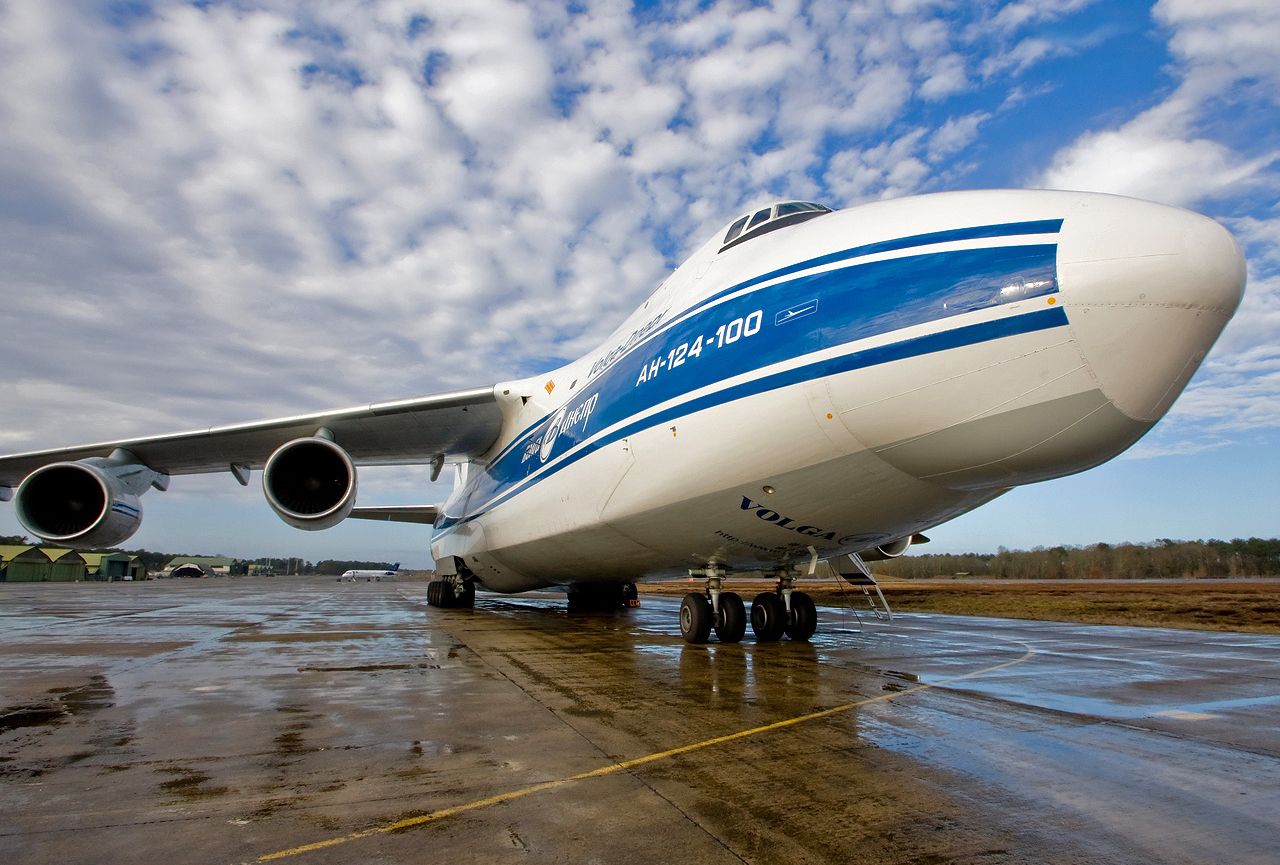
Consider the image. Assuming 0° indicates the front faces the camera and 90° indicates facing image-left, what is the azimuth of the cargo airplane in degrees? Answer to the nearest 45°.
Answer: approximately 315°
